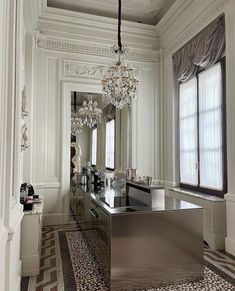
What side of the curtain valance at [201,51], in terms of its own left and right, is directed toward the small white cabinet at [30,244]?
front

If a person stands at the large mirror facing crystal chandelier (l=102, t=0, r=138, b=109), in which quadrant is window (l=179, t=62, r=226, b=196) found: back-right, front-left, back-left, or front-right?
front-left

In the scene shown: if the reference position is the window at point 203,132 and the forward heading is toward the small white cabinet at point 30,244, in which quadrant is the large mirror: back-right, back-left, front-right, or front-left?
front-right

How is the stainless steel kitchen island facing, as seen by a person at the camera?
facing to the left of the viewer

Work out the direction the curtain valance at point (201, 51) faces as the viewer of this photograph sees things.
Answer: facing the viewer and to the left of the viewer

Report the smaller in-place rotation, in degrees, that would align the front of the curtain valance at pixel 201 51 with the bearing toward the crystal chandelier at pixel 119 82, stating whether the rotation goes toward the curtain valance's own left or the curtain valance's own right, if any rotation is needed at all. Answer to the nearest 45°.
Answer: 0° — it already faces it

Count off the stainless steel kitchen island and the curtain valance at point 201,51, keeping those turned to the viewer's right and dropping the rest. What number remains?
0

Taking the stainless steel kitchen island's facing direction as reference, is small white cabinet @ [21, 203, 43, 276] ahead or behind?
ahead
